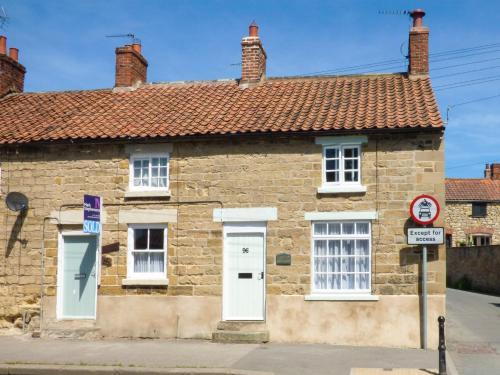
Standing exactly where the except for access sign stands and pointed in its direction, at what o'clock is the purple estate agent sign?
The purple estate agent sign is roughly at 3 o'clock from the except for access sign.

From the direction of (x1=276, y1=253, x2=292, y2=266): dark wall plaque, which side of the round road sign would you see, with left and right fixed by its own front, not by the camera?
right

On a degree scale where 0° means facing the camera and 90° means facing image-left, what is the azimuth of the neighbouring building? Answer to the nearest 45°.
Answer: approximately 0°

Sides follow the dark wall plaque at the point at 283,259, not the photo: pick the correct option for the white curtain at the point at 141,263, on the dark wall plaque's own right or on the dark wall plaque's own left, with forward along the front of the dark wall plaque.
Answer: on the dark wall plaque's own right

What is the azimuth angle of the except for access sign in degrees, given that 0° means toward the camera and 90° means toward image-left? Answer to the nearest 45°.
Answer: approximately 0°

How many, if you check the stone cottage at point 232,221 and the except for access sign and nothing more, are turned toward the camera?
2
